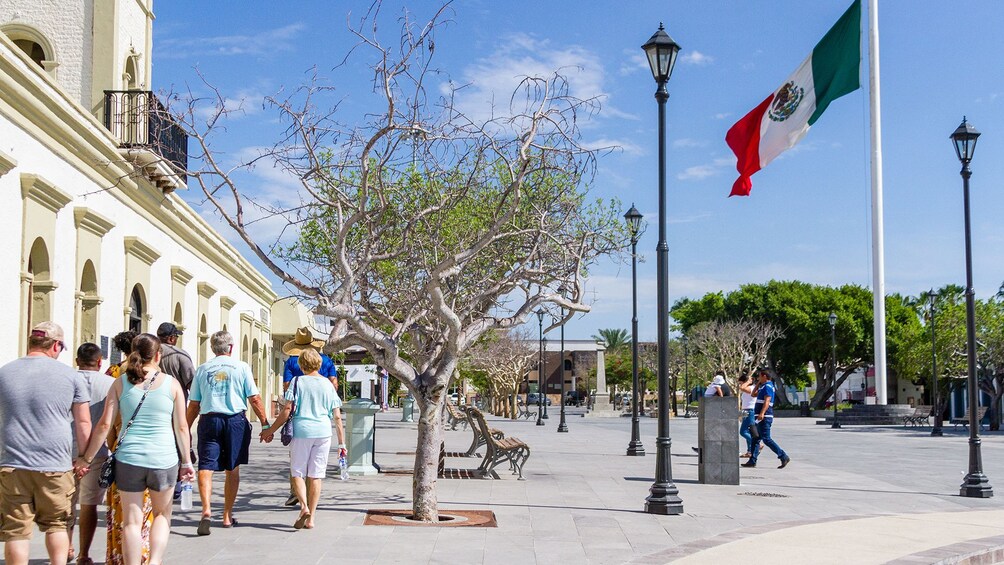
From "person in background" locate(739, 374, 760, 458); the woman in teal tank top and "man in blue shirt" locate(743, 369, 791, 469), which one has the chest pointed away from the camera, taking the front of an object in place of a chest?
the woman in teal tank top

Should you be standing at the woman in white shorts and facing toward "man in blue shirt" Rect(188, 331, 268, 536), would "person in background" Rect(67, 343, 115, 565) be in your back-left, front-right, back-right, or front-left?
front-left

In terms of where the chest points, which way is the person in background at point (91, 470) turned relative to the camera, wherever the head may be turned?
away from the camera

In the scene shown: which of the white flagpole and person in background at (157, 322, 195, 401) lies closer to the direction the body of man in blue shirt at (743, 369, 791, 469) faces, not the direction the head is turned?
the person in background

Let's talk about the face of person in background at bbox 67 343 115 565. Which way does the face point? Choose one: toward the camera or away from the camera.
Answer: away from the camera

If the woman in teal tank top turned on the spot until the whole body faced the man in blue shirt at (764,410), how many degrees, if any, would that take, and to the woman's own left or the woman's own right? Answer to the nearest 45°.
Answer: approximately 45° to the woman's own right

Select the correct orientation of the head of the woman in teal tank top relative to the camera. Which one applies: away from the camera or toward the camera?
away from the camera

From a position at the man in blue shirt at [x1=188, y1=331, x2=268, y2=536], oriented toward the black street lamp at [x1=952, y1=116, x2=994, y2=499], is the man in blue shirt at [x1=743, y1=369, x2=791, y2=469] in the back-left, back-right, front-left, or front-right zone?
front-left

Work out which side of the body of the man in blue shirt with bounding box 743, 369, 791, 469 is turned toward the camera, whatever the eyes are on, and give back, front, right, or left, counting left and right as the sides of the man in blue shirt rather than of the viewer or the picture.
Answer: left

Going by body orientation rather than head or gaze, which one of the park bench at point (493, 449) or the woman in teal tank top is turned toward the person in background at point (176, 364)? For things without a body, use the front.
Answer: the woman in teal tank top

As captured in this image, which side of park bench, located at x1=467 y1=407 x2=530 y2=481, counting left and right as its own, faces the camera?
right

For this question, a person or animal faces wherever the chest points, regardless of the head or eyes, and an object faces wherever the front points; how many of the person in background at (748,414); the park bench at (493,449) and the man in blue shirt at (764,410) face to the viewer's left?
2

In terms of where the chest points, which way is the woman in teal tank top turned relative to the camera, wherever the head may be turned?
away from the camera

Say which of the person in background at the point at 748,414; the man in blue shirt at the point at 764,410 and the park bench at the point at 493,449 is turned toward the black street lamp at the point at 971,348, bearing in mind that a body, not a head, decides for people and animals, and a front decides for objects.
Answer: the park bench

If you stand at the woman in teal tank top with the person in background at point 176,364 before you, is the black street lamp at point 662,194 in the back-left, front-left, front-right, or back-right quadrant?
front-right
